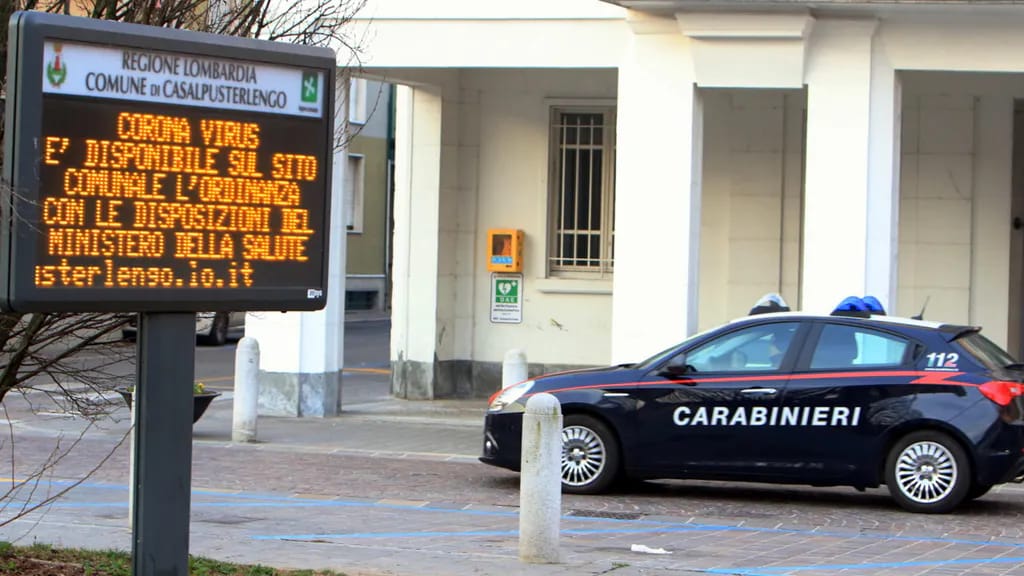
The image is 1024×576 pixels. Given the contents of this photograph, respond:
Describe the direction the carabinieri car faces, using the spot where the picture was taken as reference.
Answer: facing to the left of the viewer

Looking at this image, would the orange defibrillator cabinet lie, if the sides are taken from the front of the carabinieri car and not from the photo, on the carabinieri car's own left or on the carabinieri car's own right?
on the carabinieri car's own right

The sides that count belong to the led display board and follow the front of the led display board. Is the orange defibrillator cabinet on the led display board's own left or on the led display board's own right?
on the led display board's own left

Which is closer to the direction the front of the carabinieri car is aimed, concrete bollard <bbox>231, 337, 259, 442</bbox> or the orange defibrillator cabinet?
the concrete bollard

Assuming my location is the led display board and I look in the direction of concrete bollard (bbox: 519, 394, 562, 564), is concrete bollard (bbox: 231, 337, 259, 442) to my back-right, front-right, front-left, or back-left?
front-left

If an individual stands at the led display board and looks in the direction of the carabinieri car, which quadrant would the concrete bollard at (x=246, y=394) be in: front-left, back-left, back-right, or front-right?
front-left

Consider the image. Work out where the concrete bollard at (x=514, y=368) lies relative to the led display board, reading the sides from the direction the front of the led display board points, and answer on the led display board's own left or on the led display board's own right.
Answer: on the led display board's own left

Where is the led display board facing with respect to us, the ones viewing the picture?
facing the viewer and to the right of the viewer

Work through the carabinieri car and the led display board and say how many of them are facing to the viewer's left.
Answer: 1

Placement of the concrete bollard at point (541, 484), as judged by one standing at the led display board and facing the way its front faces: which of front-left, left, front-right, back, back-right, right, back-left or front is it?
left

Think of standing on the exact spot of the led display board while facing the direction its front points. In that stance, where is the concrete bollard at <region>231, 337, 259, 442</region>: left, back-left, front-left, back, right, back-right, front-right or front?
back-left

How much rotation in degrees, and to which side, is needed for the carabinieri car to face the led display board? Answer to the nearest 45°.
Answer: approximately 45° to its left

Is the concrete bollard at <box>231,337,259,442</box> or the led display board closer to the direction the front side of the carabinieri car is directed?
the concrete bollard
